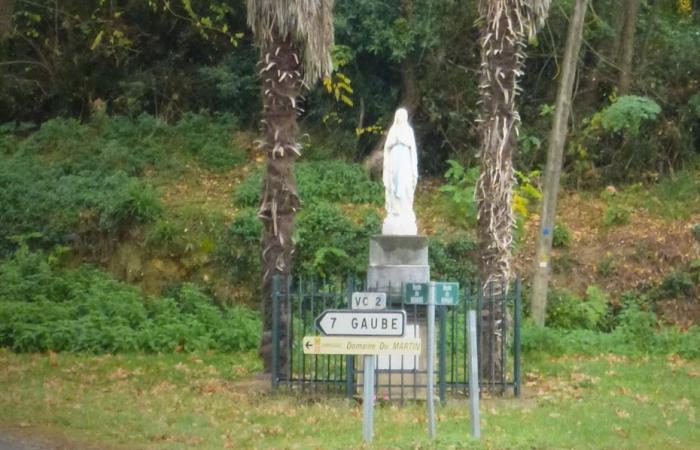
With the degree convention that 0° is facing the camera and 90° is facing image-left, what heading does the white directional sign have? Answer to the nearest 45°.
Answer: approximately 0°

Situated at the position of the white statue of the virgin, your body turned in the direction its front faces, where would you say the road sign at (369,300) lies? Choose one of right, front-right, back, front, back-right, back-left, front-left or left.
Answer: front

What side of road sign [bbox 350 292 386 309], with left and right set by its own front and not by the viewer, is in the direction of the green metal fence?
back

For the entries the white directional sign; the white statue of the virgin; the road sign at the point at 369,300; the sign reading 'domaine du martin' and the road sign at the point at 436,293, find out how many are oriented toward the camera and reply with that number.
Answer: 5

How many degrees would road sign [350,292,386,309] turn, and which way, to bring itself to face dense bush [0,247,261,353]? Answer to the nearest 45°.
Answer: approximately 135° to its right

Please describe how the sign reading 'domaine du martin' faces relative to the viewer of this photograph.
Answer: facing the viewer

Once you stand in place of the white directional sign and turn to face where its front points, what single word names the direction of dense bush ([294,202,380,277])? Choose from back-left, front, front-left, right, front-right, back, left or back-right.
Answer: back

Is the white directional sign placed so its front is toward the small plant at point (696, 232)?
no

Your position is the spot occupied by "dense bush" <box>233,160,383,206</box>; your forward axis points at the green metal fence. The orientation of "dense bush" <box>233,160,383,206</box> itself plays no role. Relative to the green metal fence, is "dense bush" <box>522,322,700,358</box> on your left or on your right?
left

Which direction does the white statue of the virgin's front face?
toward the camera

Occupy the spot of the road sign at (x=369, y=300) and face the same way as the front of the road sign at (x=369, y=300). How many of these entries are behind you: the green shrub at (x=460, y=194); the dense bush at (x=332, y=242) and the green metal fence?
3

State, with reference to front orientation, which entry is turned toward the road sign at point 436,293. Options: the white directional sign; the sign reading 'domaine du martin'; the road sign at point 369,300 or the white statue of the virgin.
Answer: the white statue of the virgin

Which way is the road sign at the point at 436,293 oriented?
toward the camera

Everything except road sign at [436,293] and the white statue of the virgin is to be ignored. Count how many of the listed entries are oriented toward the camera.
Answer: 2

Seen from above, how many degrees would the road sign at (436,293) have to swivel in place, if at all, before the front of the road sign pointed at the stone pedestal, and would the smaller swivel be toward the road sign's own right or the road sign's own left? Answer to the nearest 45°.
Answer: approximately 180°

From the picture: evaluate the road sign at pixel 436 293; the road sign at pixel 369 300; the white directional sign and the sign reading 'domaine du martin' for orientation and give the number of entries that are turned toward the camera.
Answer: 4

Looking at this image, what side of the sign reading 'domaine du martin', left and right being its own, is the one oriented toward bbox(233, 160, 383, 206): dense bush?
back
